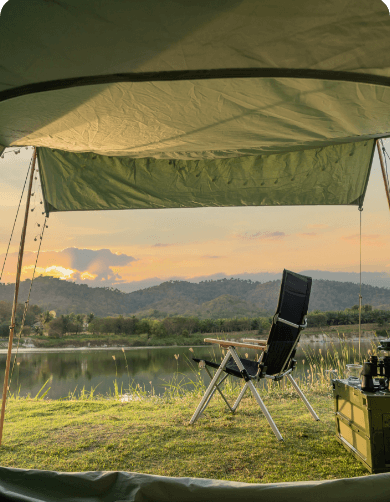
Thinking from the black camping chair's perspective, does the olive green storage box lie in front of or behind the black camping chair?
behind

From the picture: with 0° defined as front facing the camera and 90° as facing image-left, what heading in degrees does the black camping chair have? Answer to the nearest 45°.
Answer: approximately 135°
